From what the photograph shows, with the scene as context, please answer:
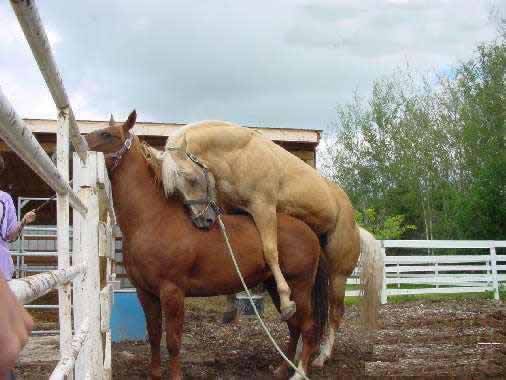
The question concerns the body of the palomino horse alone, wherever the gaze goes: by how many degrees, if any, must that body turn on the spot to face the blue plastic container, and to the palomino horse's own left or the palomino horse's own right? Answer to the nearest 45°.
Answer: approximately 45° to the palomino horse's own right

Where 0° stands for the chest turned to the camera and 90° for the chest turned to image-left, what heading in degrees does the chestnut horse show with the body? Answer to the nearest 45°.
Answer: approximately 90°

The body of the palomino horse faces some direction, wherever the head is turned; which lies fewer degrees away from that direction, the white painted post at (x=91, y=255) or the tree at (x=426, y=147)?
the white painted post

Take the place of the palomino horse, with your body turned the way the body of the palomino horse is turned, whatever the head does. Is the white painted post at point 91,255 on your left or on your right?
on your left

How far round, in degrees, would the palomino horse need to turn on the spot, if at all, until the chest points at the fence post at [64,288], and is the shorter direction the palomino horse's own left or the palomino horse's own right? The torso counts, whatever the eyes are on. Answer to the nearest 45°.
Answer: approximately 90° to the palomino horse's own left

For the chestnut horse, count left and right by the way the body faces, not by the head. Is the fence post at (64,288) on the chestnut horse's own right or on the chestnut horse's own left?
on the chestnut horse's own left

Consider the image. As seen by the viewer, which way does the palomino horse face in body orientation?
to the viewer's left
